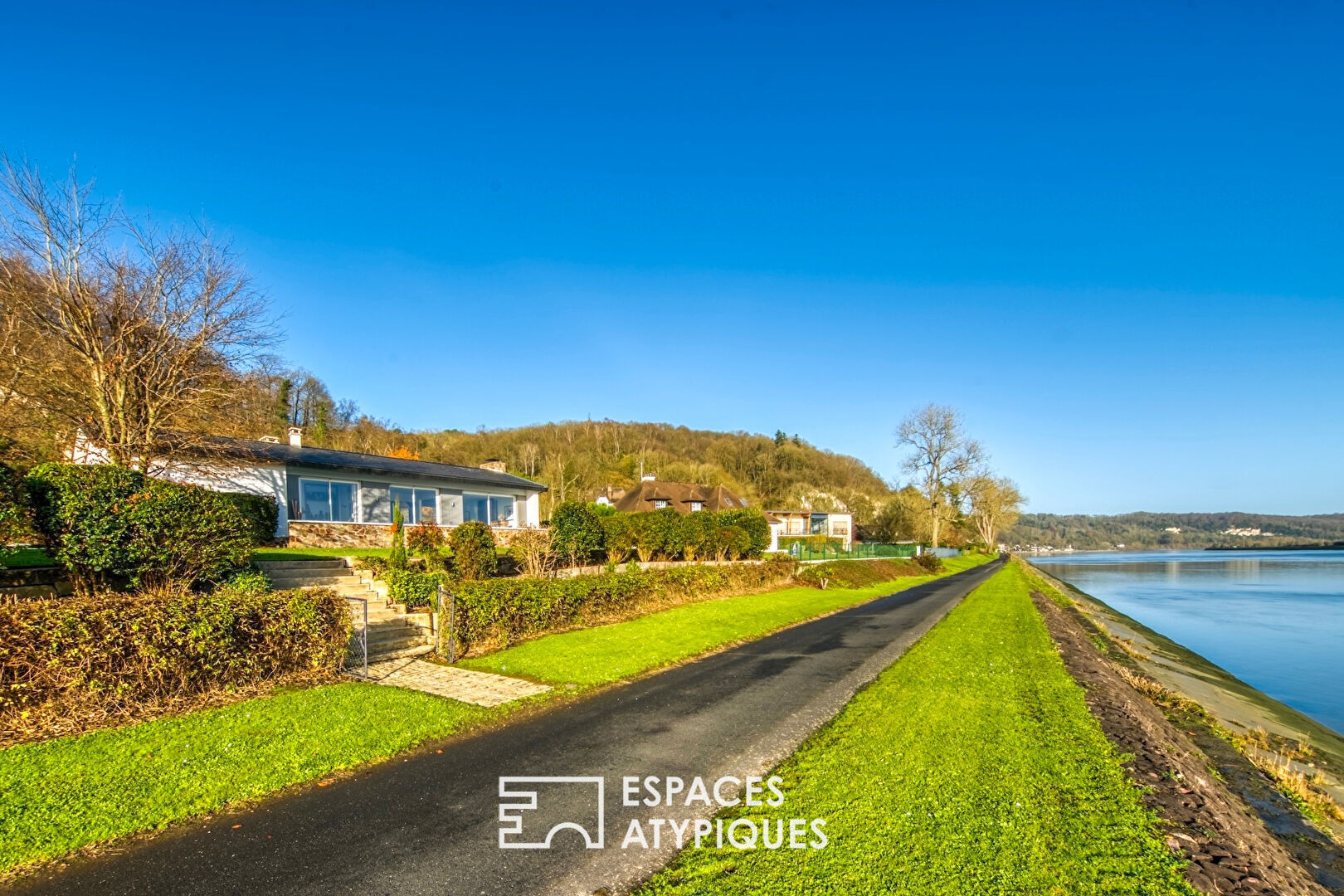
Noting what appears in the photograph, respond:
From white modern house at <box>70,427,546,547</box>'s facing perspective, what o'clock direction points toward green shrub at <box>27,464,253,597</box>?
The green shrub is roughly at 2 o'clock from the white modern house.

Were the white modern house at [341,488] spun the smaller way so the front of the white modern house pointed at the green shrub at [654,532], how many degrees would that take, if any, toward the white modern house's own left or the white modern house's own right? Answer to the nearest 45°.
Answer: approximately 45° to the white modern house's own left

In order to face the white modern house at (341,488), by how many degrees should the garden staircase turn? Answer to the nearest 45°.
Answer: approximately 135° to its left

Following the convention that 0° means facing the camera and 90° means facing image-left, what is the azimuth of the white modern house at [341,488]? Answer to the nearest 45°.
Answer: approximately 315°

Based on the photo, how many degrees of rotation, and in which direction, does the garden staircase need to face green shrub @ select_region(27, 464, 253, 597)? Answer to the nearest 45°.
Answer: approximately 90° to its right

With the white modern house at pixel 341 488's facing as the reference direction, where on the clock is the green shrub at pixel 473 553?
The green shrub is roughly at 1 o'clock from the white modern house.

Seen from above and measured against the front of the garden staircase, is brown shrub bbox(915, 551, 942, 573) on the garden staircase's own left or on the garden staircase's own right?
on the garden staircase's own left

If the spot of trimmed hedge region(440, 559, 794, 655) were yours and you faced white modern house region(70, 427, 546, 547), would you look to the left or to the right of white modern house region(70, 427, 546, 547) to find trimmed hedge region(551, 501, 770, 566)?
right

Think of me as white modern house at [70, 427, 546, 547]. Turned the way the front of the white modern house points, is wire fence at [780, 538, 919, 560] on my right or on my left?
on my left
